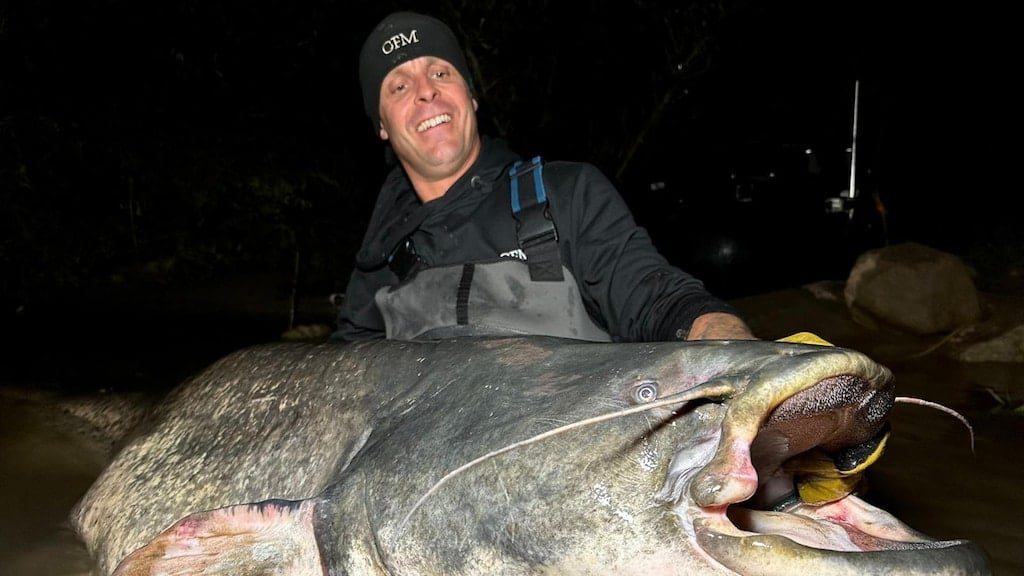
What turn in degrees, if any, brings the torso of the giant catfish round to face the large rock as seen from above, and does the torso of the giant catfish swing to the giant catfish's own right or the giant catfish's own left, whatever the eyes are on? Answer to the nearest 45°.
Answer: approximately 45° to the giant catfish's own left

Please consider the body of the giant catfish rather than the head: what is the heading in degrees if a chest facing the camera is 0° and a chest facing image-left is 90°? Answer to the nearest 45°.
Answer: approximately 270°
